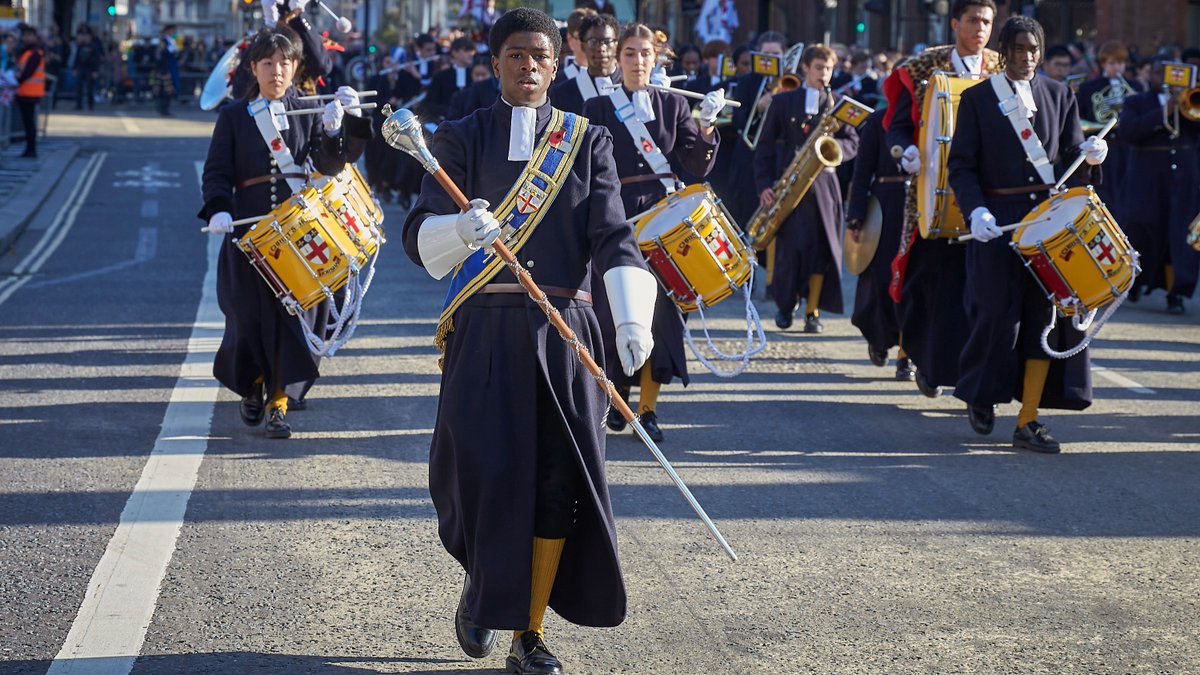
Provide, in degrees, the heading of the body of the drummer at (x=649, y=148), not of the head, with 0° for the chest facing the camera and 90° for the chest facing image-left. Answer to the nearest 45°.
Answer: approximately 0°

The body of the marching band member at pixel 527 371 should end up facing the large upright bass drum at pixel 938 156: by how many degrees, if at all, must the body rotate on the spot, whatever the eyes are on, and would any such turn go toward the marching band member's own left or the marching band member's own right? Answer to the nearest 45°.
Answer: approximately 135° to the marching band member's own left

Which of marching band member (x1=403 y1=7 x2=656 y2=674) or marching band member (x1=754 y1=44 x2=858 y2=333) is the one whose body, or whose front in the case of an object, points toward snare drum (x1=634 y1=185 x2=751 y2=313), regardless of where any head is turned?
marching band member (x1=754 y1=44 x2=858 y2=333)

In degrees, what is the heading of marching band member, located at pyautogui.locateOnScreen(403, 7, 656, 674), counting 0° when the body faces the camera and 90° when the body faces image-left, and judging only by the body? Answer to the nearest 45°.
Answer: approximately 0°

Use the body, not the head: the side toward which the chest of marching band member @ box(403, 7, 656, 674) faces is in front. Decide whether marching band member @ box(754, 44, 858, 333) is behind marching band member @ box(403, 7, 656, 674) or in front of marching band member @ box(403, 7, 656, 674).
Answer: behind

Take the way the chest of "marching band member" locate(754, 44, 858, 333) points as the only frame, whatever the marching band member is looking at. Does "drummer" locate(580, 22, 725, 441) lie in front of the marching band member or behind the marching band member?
in front
